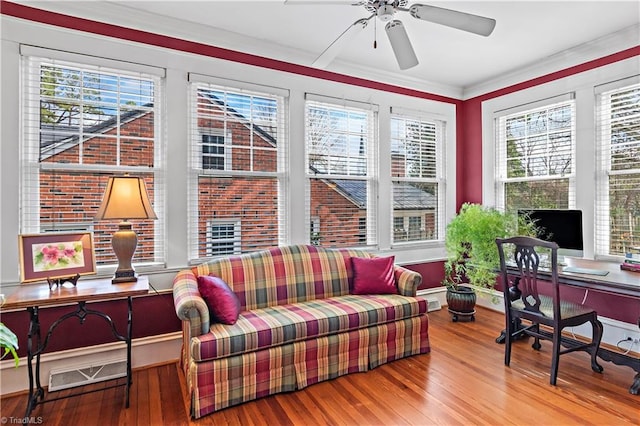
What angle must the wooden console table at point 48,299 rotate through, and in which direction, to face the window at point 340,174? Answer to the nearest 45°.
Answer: approximately 90° to its left

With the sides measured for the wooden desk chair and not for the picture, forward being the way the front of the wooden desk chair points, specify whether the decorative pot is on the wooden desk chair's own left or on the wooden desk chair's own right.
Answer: on the wooden desk chair's own left

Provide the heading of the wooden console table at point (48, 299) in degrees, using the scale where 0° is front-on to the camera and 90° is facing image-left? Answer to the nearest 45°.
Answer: approximately 0°

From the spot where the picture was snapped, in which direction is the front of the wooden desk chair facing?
facing away from the viewer and to the right of the viewer

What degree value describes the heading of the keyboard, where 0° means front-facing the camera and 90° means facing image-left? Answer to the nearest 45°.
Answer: approximately 45°

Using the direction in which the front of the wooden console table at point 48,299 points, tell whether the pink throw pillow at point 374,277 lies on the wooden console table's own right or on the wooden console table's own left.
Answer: on the wooden console table's own left

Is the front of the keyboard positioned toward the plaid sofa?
yes

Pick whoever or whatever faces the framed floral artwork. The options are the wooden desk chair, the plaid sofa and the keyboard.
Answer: the keyboard

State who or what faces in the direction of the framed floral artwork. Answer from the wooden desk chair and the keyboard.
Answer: the keyboard

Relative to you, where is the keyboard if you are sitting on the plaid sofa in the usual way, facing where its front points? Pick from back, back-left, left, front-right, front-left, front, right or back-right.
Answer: front-left

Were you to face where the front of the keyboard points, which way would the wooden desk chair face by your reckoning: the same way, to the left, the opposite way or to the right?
the opposite way

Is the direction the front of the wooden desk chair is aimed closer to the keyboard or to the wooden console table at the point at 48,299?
the keyboard

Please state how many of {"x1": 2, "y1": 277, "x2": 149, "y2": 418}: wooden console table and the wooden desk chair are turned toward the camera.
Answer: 1
